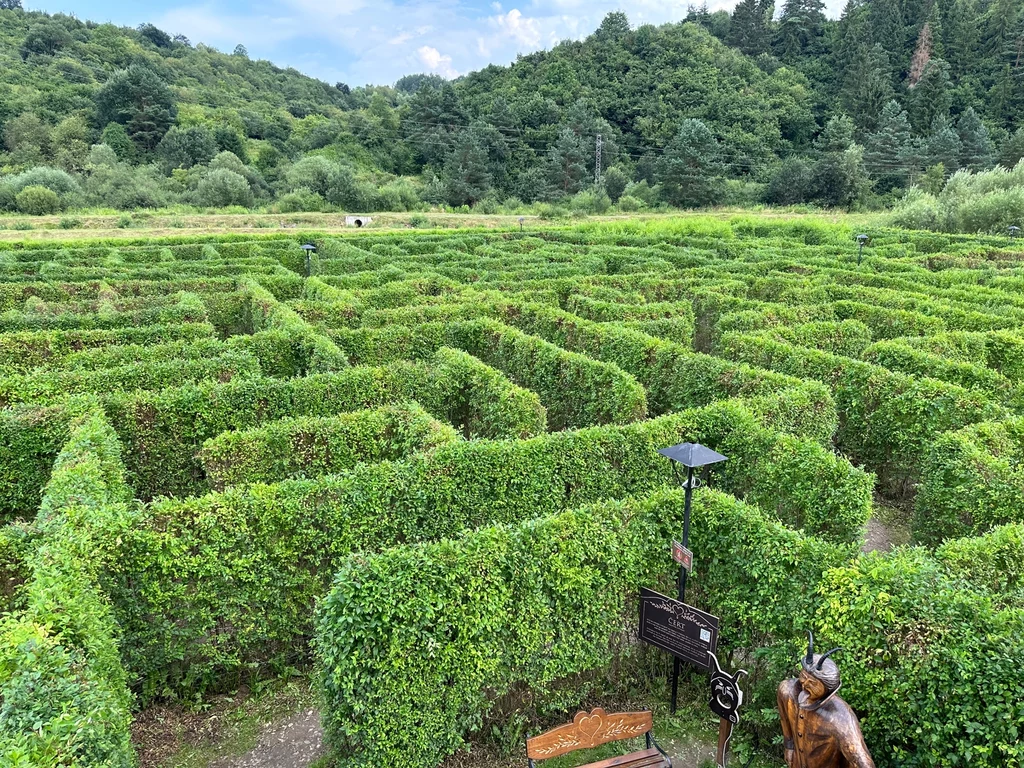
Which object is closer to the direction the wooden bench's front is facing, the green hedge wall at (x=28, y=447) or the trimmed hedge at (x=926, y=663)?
the trimmed hedge

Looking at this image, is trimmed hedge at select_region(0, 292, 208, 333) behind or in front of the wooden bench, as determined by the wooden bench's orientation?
behind

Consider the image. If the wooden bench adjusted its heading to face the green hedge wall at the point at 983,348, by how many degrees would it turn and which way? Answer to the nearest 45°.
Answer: approximately 90° to its left

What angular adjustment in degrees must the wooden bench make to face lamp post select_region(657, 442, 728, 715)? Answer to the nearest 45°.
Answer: approximately 90° to its left

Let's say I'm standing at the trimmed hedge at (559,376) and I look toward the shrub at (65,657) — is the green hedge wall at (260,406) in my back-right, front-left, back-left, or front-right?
front-right

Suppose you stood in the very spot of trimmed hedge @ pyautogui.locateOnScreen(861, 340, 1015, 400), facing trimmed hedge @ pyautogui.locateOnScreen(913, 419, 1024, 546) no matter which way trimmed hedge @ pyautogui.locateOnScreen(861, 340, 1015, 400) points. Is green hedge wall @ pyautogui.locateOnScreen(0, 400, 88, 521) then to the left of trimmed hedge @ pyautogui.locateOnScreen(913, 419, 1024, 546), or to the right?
right

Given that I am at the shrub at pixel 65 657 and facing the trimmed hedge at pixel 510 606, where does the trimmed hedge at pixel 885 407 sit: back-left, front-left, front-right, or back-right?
front-left

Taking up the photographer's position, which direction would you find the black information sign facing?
facing the viewer and to the left of the viewer

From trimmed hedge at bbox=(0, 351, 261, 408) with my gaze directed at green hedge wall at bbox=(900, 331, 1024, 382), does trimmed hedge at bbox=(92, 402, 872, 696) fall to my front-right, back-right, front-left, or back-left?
front-right

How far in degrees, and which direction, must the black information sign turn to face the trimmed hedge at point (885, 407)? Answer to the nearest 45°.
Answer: approximately 180°

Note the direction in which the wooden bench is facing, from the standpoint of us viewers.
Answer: facing the viewer and to the right of the viewer

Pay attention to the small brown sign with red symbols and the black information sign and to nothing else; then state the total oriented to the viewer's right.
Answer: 0

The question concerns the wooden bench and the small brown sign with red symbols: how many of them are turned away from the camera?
0
